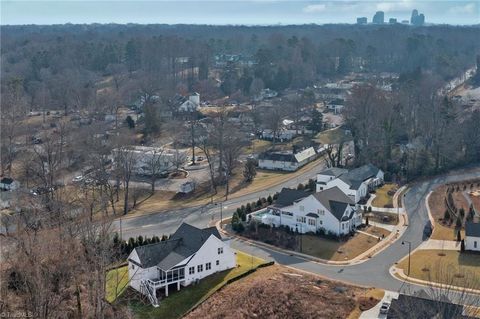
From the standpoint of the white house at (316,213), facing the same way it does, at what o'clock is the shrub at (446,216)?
The shrub is roughly at 10 o'clock from the white house.

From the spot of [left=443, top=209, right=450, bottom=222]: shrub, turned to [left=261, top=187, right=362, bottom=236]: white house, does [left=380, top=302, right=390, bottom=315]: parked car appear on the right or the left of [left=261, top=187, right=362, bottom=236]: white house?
left

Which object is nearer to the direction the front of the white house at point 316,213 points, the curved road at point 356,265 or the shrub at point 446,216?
the curved road

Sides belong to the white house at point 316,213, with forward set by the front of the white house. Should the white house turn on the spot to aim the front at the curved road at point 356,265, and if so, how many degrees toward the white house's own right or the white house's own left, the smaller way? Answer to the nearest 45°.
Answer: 0° — it already faces it

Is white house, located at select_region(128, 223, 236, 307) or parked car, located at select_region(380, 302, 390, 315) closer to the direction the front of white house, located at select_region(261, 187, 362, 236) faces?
the parked car

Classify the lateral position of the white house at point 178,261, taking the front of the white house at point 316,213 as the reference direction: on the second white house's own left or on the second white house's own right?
on the second white house's own right

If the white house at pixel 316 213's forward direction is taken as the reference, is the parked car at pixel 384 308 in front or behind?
in front

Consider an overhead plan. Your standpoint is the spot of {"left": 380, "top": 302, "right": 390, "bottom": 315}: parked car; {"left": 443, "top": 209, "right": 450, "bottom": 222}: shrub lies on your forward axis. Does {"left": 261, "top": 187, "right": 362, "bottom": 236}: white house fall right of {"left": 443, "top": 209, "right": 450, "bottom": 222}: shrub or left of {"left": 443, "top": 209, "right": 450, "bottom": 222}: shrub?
left

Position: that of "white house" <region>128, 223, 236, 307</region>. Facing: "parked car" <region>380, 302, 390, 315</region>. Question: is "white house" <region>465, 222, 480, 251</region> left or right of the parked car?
left

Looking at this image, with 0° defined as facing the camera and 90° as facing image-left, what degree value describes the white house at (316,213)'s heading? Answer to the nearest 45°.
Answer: approximately 315°

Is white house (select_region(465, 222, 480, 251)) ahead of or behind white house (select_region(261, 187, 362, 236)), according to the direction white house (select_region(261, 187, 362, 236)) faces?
ahead
